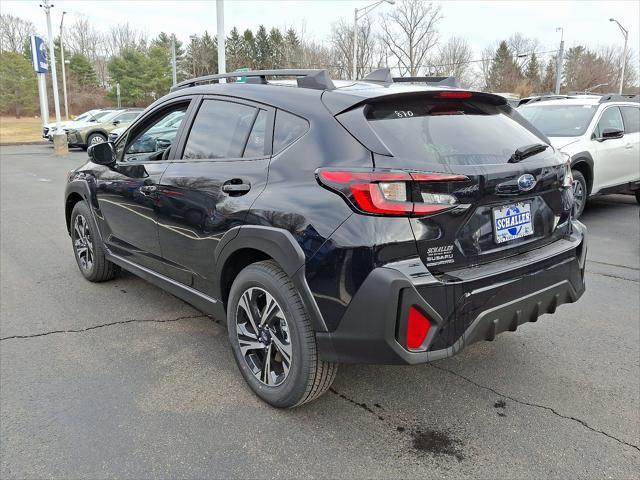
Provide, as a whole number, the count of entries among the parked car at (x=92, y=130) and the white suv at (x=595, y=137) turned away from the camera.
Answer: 0

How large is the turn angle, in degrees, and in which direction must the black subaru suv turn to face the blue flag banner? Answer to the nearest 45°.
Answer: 0° — it already faces it

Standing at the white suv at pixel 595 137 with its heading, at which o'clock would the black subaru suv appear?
The black subaru suv is roughly at 11 o'clock from the white suv.

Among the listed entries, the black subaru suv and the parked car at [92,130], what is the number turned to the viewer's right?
0

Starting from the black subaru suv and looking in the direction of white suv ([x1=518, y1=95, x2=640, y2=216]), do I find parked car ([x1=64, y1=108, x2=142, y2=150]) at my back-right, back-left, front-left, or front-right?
front-left

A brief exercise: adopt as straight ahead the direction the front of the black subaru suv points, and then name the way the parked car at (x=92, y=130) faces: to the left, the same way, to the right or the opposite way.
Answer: to the left

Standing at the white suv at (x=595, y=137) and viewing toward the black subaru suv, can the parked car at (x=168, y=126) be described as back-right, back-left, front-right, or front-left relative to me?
front-right

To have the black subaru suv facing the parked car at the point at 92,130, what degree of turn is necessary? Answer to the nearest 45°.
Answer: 0° — it already faces it

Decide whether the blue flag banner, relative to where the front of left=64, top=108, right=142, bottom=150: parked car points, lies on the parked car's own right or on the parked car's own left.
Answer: on the parked car's own right

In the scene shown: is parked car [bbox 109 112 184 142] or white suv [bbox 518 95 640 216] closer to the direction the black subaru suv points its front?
the parked car

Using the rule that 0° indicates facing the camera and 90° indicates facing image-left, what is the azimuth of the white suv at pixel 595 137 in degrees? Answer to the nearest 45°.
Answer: approximately 45°

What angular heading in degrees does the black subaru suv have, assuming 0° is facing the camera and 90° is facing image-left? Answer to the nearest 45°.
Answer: approximately 135°

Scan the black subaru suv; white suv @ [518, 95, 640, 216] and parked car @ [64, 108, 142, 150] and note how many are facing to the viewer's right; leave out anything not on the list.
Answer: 0
